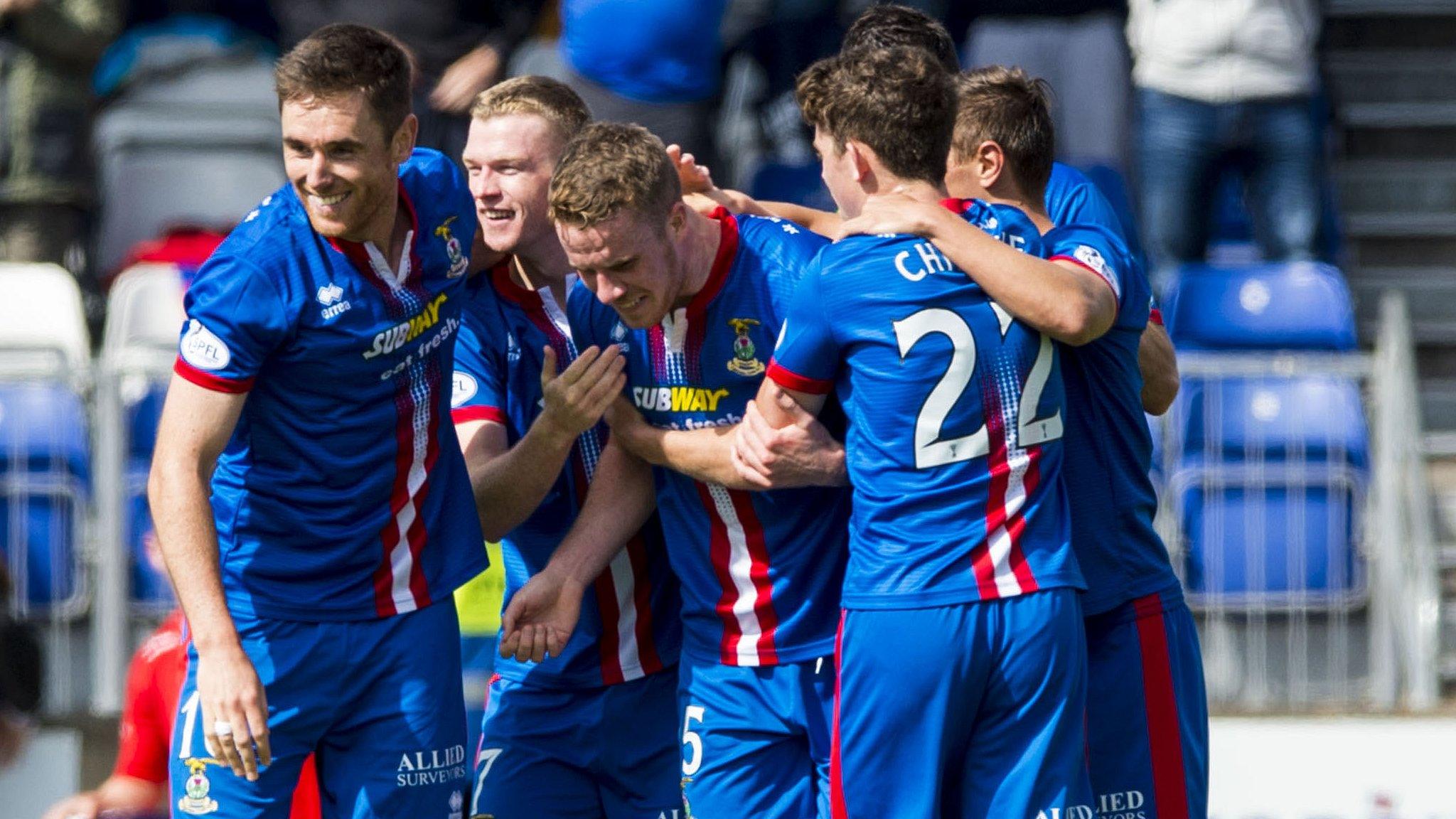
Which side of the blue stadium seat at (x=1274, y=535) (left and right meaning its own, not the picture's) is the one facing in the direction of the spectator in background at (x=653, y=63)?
right

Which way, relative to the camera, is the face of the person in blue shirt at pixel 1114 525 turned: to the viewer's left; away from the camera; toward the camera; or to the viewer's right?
to the viewer's left

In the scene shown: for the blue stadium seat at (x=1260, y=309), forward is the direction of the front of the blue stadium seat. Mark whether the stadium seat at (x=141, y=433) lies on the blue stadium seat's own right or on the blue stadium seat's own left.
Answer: on the blue stadium seat's own right

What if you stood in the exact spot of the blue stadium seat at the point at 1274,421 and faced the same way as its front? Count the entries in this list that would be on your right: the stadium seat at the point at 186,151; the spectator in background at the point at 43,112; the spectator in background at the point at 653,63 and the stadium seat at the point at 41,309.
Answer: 4

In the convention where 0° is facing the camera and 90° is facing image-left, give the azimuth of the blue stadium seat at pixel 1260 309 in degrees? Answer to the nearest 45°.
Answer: approximately 0°

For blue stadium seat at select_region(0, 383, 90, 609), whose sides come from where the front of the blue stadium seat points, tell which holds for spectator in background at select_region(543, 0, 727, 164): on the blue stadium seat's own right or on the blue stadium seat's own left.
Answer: on the blue stadium seat's own left

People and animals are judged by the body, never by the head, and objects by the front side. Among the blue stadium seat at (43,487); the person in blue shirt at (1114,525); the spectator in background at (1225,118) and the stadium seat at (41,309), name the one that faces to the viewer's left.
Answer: the person in blue shirt

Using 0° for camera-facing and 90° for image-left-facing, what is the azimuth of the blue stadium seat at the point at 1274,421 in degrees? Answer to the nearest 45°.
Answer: approximately 0°

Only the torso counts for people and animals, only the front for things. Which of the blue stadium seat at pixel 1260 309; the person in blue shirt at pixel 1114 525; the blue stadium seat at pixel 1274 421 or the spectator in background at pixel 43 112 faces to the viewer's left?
the person in blue shirt

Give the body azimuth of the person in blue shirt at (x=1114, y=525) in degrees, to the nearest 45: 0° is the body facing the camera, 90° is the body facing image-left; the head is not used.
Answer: approximately 90°
